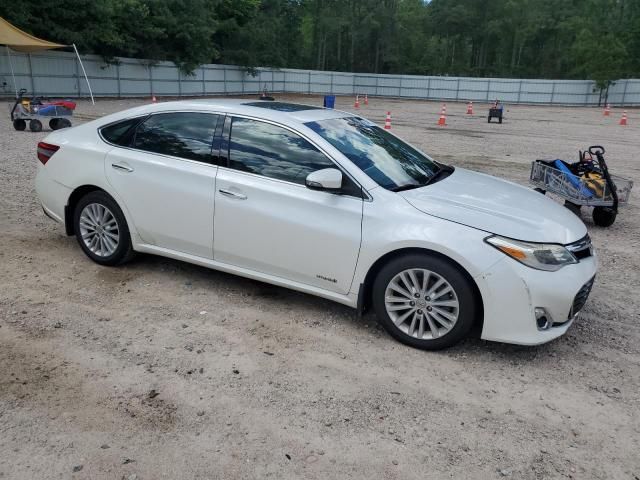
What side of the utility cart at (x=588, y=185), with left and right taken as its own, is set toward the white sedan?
right

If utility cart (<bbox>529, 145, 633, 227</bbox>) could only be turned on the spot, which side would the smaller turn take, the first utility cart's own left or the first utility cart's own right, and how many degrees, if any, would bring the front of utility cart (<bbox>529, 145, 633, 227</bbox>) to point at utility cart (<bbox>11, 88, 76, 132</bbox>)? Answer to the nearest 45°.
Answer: approximately 135° to the first utility cart's own right

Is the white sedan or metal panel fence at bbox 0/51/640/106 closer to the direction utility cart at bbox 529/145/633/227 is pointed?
the white sedan

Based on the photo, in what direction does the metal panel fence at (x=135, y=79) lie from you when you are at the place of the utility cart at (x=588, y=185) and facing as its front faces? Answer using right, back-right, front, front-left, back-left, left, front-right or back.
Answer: back

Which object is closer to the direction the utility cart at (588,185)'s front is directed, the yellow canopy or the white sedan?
the white sedan

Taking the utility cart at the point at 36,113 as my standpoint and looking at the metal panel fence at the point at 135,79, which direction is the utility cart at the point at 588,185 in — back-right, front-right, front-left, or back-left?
back-right

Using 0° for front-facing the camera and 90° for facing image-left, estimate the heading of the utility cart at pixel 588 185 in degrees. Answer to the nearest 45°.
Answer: approximately 315°
